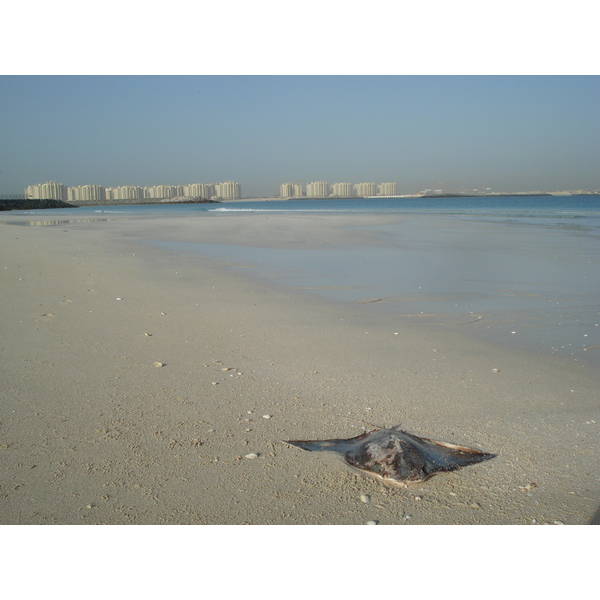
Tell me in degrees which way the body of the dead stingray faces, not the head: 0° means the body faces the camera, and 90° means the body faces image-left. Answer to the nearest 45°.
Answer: approximately 0°
